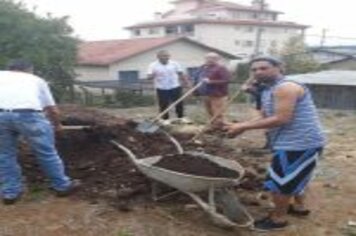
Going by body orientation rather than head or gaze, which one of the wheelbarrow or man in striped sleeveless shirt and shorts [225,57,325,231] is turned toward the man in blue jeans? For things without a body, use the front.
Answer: the man in striped sleeveless shirt and shorts

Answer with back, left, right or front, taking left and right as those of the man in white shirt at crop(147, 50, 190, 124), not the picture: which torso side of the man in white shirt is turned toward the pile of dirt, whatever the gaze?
front

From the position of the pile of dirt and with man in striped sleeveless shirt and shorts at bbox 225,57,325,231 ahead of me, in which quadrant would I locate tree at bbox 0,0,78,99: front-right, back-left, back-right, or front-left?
back-left

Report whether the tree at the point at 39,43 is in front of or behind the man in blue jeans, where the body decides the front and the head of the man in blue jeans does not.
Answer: in front

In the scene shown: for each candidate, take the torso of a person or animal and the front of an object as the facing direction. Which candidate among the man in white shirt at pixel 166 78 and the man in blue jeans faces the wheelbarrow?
the man in white shirt

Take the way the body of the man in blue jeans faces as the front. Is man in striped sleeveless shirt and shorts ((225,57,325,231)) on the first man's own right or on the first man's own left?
on the first man's own right

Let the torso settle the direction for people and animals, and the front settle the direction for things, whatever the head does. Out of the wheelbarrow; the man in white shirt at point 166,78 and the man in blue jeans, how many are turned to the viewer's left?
0

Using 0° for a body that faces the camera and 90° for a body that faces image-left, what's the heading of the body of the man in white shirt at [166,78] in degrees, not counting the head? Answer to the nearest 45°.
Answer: approximately 0°

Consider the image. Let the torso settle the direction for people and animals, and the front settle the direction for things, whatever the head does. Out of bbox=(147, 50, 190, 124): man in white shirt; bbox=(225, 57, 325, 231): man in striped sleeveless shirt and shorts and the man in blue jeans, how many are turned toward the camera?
1

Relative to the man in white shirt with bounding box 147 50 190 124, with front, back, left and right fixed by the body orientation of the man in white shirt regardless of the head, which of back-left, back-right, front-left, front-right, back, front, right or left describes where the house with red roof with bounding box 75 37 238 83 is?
back

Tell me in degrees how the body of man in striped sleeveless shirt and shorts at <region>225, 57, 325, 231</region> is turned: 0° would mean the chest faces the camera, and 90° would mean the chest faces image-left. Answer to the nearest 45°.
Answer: approximately 90°

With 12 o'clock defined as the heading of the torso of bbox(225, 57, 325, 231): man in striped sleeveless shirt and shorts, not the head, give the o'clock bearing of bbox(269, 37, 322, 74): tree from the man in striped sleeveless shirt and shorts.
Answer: The tree is roughly at 3 o'clock from the man in striped sleeveless shirt and shorts.
